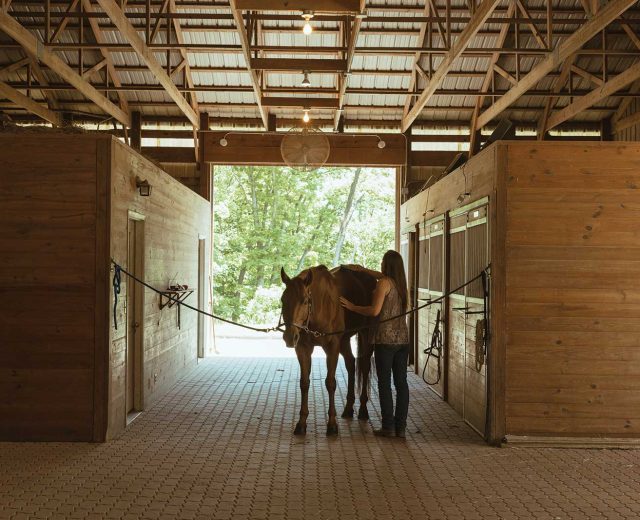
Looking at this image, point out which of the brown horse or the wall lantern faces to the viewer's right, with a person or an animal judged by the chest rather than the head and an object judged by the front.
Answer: the wall lantern

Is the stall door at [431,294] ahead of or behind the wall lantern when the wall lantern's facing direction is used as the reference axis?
ahead

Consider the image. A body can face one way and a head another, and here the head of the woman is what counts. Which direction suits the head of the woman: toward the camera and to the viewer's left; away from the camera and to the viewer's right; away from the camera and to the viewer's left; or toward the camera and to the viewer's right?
away from the camera and to the viewer's left

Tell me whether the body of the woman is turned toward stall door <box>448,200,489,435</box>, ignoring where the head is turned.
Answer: no

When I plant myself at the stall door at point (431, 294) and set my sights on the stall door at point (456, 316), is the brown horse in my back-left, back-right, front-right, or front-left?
front-right

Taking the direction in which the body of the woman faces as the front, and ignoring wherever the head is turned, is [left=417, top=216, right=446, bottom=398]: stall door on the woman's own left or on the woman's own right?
on the woman's own right

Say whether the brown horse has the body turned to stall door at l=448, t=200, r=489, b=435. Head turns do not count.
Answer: no

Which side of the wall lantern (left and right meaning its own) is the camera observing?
right

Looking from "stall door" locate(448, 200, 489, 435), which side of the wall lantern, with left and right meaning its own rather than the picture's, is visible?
front

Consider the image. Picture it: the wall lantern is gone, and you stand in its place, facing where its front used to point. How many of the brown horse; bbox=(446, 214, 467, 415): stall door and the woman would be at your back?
0

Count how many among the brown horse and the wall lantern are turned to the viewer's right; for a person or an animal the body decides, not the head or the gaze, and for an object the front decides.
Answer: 1

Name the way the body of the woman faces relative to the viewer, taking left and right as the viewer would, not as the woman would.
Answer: facing away from the viewer and to the left of the viewer

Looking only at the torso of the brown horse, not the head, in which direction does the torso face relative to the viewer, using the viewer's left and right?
facing the viewer and to the left of the viewer
